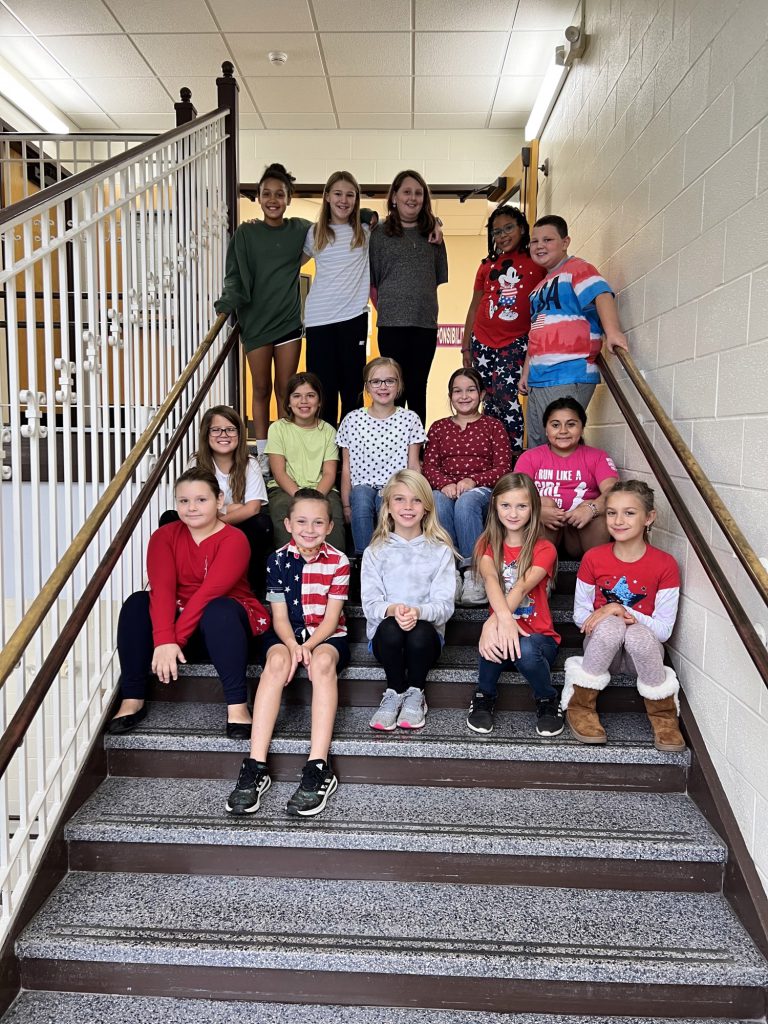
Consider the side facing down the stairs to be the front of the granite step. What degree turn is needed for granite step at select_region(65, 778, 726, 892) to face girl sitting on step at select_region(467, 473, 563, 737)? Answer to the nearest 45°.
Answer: approximately 135° to its left

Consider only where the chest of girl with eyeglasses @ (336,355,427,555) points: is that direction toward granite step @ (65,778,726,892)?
yes

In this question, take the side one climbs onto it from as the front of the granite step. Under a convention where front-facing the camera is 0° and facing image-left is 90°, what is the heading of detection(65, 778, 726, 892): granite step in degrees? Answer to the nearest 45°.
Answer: approximately 0°

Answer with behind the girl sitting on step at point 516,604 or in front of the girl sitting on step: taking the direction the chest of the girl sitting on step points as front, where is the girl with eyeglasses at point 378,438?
behind

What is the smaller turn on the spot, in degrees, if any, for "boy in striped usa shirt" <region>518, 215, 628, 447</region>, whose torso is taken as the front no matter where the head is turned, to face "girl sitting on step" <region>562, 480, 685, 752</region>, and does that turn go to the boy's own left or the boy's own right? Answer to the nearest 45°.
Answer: approximately 45° to the boy's own left
